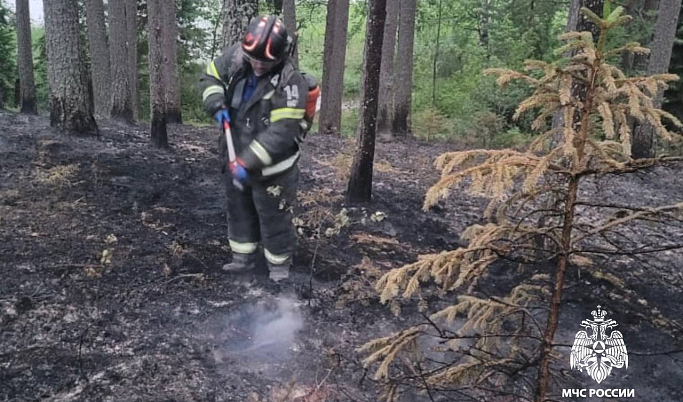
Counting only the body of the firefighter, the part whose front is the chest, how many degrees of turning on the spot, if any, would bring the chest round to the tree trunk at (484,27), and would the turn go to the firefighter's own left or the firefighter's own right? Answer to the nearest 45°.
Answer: approximately 180°

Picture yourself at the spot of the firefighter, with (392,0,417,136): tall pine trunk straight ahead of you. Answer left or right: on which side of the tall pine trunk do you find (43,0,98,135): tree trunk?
left

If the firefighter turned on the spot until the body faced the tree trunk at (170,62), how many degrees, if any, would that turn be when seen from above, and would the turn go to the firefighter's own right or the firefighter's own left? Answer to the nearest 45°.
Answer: approximately 135° to the firefighter's own right

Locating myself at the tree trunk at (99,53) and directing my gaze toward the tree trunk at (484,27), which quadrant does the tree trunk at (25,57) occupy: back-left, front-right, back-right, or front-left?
back-left

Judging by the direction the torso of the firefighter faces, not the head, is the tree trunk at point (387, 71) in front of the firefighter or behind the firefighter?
behind

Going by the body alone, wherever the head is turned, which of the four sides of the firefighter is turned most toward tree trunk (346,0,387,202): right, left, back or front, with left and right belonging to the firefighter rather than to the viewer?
back

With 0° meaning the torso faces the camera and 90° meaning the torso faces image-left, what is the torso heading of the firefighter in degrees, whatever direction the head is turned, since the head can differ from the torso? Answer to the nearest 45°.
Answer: approximately 45°

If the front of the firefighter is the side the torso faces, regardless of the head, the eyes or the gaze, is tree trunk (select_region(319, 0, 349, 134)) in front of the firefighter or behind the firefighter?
behind

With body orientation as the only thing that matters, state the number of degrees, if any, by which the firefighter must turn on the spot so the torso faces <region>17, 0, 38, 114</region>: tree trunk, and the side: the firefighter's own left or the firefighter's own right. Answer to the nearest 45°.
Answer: approximately 90° to the firefighter's own right

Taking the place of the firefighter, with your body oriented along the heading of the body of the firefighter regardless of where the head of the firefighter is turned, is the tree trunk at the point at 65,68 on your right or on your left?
on your right

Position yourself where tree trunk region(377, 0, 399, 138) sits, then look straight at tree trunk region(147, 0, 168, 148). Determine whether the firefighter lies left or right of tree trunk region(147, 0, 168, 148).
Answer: left

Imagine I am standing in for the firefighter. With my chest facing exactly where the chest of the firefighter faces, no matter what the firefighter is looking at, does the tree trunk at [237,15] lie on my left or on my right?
on my right
